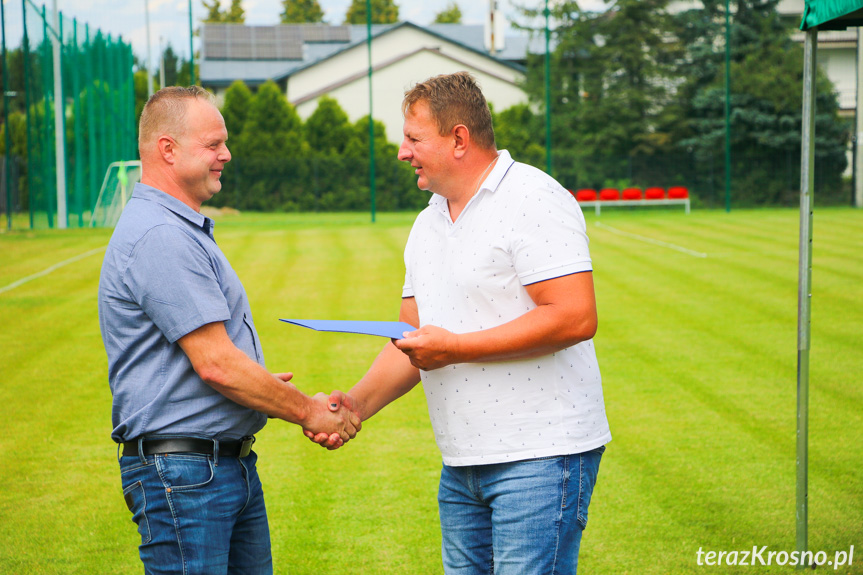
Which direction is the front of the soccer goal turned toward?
to the viewer's right

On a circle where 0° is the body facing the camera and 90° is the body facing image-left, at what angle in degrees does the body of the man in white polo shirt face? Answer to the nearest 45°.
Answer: approximately 45°

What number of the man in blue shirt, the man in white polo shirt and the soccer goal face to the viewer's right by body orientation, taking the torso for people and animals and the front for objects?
2

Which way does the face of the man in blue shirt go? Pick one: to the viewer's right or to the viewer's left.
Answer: to the viewer's right

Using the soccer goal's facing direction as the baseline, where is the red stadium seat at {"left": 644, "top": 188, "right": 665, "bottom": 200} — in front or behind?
in front

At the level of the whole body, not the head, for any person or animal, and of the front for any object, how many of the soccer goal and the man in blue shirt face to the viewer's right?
2

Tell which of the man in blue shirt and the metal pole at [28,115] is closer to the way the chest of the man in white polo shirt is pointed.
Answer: the man in blue shirt

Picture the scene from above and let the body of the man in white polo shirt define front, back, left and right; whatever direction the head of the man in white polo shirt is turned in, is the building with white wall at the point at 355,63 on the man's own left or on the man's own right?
on the man's own right

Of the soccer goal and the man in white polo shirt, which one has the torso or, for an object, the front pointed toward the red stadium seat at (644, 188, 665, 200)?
the soccer goal

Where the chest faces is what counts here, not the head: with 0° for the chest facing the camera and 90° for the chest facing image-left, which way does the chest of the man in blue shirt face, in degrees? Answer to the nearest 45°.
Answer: approximately 270°

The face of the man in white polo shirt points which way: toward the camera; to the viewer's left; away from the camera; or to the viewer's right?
to the viewer's left
